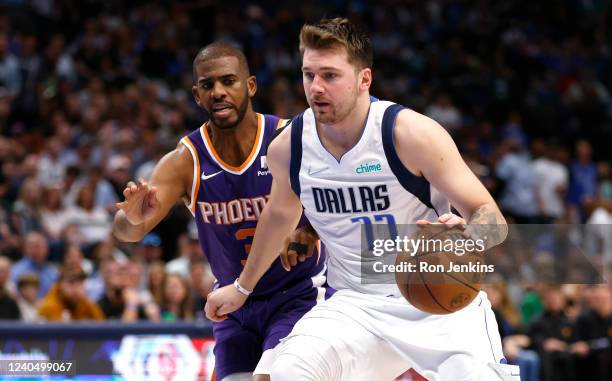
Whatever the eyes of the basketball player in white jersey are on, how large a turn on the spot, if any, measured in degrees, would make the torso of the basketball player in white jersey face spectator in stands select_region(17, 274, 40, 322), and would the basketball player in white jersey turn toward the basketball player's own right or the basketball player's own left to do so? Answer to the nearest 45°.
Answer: approximately 90° to the basketball player's own right

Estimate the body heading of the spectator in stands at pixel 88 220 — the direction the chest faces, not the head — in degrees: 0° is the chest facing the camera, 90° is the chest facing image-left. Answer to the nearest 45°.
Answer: approximately 0°

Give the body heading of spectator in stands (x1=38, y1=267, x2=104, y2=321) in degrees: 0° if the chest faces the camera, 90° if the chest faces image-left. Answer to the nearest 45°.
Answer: approximately 0°

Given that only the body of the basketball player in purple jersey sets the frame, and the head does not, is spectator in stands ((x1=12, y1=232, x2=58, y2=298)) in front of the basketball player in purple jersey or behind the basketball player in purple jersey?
behind

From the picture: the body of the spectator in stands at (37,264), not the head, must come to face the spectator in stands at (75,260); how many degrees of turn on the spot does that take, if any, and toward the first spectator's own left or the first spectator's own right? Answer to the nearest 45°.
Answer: approximately 45° to the first spectator's own left
